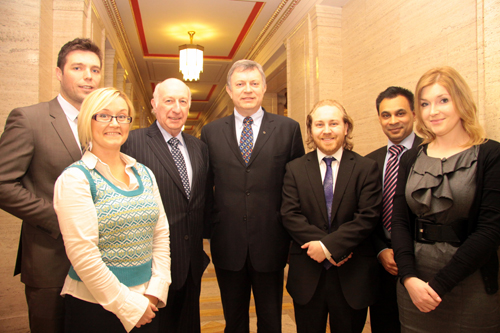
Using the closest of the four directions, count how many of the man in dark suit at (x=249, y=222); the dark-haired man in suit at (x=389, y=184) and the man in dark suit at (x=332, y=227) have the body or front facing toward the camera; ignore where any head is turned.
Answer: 3

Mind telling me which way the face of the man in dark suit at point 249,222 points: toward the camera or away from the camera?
toward the camera

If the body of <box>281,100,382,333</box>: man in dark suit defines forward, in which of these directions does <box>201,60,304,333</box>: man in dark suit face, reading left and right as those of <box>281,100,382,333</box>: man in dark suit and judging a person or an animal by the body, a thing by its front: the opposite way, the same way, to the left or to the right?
the same way

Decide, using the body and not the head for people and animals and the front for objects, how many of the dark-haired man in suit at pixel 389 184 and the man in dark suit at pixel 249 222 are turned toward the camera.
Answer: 2

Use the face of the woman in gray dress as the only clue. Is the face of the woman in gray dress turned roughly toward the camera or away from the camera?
toward the camera

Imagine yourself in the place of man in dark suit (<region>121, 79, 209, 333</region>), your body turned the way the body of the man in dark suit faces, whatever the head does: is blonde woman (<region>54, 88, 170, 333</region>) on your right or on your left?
on your right

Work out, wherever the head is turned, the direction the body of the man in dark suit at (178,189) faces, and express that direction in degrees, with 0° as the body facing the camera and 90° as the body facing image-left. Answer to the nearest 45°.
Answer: approximately 315°

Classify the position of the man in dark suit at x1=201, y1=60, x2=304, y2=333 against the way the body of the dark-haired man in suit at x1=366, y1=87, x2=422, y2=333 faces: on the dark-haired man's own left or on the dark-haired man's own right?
on the dark-haired man's own right

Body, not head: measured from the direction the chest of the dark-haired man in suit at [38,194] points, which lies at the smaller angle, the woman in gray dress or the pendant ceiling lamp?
the woman in gray dress

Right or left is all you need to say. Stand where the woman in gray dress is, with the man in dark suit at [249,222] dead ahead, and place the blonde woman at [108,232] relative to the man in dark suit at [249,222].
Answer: left

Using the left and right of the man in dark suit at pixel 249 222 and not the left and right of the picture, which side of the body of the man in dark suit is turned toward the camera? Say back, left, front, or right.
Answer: front

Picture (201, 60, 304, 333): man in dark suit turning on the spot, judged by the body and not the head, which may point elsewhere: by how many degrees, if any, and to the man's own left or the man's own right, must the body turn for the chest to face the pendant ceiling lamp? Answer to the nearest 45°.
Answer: approximately 180°

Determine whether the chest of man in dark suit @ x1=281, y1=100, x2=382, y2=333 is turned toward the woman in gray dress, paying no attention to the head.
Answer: no

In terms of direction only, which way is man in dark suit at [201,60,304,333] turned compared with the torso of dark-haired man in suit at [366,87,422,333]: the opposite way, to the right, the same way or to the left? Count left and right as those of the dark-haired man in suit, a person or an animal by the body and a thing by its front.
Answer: the same way

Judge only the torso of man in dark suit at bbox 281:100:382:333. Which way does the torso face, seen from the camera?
toward the camera

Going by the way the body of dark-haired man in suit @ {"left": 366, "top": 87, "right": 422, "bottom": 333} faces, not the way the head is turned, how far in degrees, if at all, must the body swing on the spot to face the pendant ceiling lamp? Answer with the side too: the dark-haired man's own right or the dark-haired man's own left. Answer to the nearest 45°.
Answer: approximately 135° to the dark-haired man's own right

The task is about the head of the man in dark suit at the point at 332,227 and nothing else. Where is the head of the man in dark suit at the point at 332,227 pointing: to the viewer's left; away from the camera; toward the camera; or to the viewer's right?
toward the camera

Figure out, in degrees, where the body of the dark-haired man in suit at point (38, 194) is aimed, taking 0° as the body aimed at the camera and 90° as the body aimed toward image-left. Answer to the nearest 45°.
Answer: approximately 315°

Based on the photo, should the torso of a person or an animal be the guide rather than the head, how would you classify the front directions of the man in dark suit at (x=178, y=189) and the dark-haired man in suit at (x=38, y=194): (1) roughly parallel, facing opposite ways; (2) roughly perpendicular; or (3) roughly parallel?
roughly parallel
